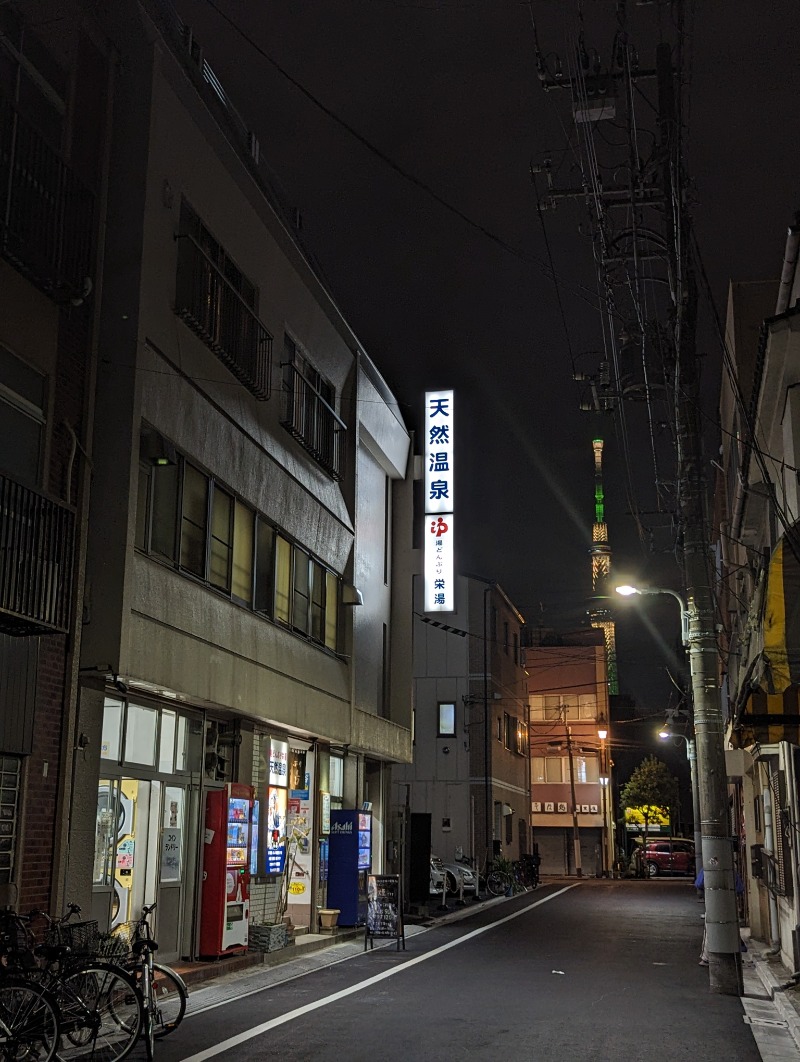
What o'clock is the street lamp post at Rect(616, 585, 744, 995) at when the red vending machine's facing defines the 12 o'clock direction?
The street lamp post is roughly at 11 o'clock from the red vending machine.

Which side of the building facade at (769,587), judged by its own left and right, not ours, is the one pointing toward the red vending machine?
front

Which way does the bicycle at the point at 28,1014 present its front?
to the viewer's left

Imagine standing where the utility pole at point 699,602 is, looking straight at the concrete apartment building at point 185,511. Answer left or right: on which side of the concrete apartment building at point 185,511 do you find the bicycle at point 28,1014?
left

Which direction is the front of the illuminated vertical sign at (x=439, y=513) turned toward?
toward the camera

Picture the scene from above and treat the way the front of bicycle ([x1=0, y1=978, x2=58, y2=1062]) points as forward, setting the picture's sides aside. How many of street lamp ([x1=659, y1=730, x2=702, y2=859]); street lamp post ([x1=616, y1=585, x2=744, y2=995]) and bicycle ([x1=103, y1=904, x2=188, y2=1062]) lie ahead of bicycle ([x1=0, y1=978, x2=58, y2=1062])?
0

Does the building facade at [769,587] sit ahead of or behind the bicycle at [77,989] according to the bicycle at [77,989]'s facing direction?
behind

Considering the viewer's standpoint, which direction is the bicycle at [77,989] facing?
facing to the left of the viewer

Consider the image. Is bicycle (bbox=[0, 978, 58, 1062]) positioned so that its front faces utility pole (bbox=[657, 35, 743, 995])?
no

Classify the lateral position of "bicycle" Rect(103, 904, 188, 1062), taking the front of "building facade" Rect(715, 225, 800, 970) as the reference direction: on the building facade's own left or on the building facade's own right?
on the building facade's own left

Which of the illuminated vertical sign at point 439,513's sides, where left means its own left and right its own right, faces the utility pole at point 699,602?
front

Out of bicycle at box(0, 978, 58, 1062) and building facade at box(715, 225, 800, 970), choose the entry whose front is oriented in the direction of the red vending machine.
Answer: the building facade

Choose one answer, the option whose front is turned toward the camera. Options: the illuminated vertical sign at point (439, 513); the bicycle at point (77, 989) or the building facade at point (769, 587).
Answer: the illuminated vertical sign

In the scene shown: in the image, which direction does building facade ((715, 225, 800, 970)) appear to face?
to the viewer's left

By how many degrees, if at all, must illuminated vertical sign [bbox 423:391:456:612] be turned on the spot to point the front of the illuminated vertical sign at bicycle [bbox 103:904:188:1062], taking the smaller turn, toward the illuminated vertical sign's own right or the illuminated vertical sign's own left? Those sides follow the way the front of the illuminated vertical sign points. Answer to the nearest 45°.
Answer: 0° — it already faces it

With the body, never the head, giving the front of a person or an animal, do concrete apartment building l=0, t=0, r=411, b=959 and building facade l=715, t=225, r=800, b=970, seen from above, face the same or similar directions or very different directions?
very different directions

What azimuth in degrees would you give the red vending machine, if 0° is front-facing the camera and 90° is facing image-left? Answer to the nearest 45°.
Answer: approximately 315°

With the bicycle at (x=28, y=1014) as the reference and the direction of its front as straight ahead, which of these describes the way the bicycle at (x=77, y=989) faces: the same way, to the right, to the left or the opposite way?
the same way
